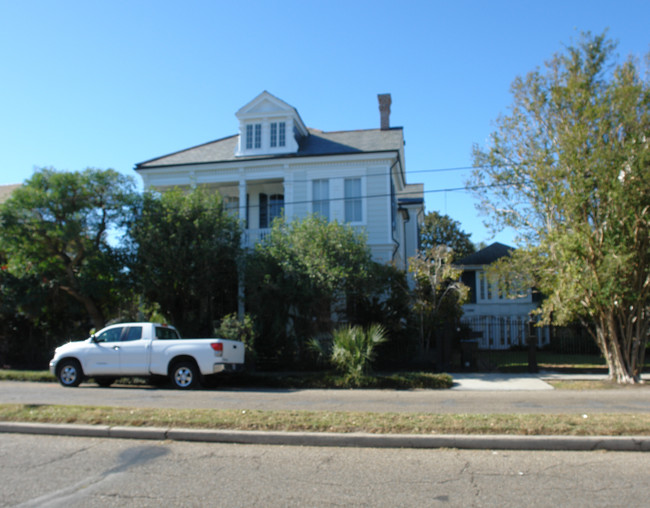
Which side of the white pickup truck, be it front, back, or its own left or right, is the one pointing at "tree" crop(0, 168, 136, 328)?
right

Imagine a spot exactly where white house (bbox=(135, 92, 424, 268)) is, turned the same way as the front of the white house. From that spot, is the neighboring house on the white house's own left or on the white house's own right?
on the white house's own left

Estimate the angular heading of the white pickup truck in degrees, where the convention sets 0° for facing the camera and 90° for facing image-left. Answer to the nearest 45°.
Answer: approximately 135°

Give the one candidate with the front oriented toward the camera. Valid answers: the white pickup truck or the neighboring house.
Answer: the neighboring house

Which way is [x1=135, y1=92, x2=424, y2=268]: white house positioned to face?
toward the camera

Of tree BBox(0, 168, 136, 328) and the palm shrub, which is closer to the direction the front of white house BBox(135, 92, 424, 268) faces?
the palm shrub

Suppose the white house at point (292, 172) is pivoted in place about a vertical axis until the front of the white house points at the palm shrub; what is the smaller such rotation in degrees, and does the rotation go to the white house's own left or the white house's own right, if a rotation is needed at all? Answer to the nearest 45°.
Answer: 0° — it already faces it

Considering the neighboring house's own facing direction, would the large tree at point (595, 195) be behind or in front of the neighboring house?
in front

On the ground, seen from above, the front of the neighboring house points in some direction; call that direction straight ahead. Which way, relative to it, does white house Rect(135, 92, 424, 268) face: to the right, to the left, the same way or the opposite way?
the same way

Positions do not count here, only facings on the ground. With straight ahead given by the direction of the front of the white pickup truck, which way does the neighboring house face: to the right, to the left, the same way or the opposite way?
to the left

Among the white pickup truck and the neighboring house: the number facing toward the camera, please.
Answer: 1

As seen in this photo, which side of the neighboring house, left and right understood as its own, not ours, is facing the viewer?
front

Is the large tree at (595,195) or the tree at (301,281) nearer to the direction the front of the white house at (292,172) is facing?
the tree

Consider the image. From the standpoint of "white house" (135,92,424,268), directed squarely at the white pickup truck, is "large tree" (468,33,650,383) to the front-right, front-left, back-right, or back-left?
front-left

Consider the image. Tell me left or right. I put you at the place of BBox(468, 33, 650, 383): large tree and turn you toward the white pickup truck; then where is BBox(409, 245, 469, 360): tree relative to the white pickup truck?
right

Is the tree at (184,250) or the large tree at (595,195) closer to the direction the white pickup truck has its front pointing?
the tree

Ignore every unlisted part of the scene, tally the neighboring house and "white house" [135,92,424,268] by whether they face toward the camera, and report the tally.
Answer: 2
